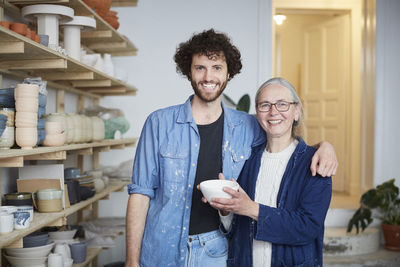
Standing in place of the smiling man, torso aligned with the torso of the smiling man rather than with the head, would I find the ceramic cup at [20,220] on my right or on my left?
on my right

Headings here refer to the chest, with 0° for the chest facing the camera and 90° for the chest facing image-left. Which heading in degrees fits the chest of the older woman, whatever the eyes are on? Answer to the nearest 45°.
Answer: approximately 45°

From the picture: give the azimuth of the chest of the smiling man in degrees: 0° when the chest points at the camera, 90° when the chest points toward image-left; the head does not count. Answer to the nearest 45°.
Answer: approximately 0°

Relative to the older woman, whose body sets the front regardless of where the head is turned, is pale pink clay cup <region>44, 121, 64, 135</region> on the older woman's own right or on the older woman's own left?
on the older woman's own right

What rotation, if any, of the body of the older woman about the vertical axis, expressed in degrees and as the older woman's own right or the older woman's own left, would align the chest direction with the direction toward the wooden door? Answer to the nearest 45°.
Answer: approximately 135° to the older woman's own right

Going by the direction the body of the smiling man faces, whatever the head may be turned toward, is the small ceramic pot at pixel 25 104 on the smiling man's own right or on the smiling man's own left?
on the smiling man's own right

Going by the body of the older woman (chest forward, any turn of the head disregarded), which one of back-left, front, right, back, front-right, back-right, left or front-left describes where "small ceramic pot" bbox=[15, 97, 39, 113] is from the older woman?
front-right

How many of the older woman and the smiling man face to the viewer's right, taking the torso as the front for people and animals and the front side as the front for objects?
0

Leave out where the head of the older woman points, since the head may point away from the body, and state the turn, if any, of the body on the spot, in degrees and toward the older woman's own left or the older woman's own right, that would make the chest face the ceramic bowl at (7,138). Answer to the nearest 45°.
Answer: approximately 45° to the older woman's own right

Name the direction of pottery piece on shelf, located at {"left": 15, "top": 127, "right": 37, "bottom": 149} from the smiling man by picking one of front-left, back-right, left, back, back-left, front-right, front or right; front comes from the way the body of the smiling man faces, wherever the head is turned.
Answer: right
